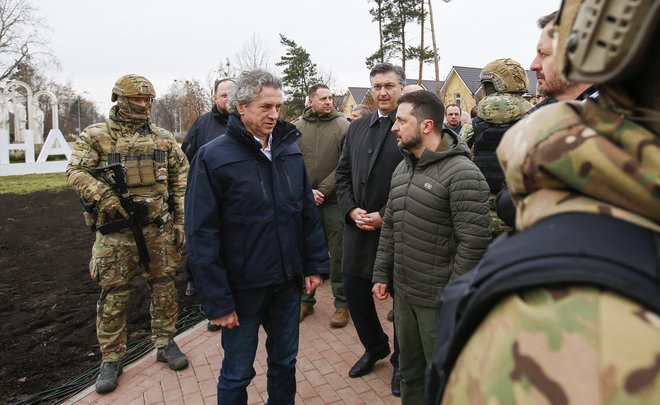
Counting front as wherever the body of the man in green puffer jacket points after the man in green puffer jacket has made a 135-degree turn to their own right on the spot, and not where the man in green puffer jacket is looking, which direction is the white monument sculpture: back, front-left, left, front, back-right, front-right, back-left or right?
front-left

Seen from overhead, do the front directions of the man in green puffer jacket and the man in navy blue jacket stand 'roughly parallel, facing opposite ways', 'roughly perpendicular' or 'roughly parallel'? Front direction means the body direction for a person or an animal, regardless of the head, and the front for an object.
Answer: roughly perpendicular

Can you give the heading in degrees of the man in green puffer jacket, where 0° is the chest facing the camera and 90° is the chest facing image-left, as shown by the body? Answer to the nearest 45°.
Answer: approximately 45°

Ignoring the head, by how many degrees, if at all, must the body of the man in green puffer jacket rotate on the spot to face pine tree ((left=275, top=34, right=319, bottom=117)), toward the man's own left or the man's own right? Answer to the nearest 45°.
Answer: approximately 135° to the man's own right

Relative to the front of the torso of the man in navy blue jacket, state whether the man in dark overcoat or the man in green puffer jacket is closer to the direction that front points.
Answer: the man in green puffer jacket

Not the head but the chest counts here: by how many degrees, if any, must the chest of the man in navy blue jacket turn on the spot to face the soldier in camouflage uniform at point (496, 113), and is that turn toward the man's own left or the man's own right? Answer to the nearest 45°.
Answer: approximately 45° to the man's own left

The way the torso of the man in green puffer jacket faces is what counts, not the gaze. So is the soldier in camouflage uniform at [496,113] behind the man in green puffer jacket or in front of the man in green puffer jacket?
behind

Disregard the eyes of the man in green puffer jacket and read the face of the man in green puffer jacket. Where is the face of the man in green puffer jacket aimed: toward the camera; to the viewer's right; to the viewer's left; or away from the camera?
to the viewer's left

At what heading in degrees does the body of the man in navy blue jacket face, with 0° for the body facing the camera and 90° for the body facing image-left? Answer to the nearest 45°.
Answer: approximately 315°

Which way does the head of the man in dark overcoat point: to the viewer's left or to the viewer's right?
to the viewer's left
